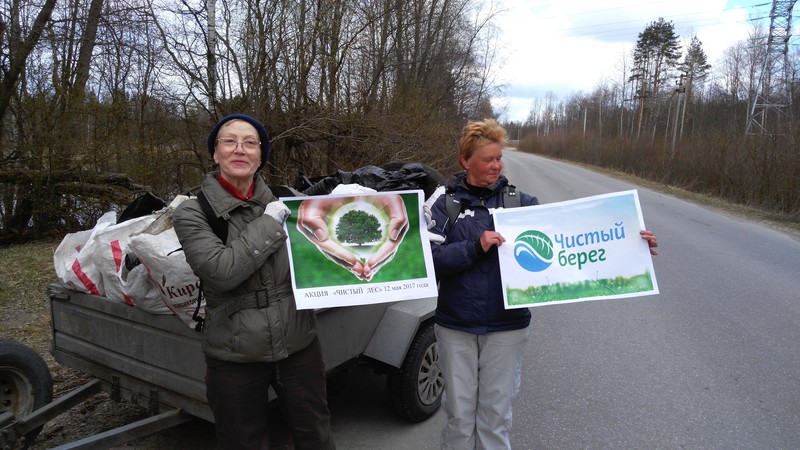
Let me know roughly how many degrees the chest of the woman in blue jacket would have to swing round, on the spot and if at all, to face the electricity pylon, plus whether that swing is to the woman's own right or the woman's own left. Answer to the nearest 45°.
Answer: approximately 135° to the woman's own left

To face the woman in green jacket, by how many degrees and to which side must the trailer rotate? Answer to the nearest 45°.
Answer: approximately 90° to its left

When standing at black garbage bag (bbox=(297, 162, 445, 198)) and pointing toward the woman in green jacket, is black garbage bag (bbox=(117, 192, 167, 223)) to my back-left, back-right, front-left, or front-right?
front-right

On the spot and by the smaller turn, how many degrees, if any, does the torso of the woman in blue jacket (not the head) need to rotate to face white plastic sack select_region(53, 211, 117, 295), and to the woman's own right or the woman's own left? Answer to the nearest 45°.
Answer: approximately 135° to the woman's own right

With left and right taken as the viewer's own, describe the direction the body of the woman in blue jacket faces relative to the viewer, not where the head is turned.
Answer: facing the viewer and to the right of the viewer

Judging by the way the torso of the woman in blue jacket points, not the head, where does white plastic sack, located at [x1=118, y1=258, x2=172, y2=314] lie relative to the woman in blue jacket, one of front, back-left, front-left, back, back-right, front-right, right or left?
back-right

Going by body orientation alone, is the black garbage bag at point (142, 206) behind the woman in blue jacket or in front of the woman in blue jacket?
behind

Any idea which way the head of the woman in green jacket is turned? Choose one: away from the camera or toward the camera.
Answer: toward the camera

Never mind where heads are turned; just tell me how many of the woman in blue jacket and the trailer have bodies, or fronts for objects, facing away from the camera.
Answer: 0

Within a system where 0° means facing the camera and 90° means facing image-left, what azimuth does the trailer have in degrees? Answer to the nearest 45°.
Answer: approximately 45°
